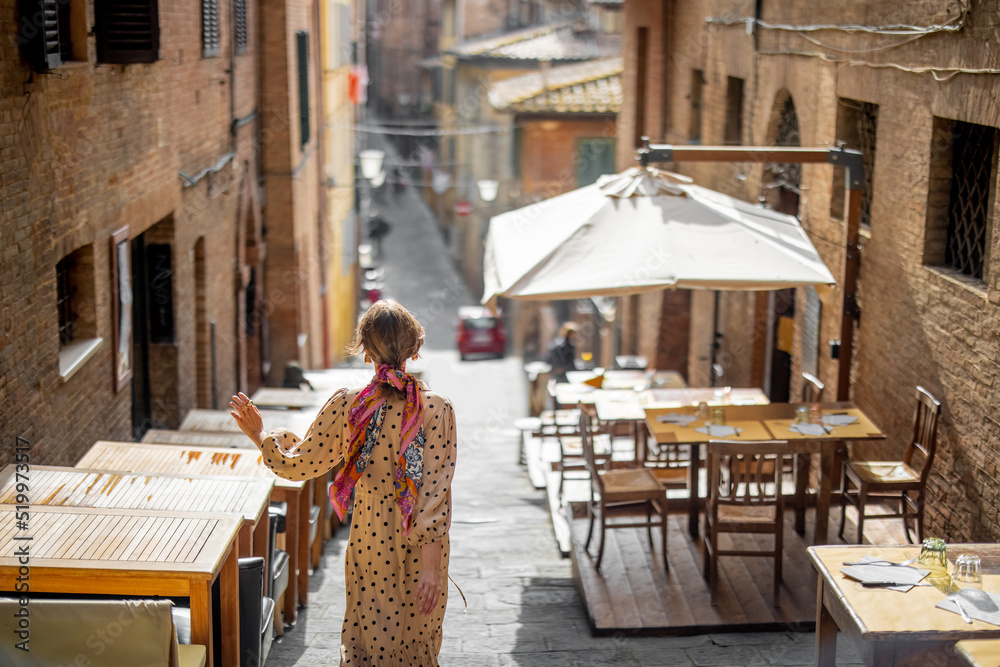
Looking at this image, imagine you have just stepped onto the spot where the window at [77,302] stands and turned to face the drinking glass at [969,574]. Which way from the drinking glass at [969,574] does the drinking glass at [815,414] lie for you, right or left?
left

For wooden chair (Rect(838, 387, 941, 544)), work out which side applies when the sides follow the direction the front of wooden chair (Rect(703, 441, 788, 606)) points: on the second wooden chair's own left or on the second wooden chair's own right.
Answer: on the second wooden chair's own right

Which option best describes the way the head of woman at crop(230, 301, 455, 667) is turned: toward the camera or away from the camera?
away from the camera

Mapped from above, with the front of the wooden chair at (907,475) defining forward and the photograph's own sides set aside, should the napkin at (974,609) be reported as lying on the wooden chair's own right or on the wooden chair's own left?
on the wooden chair's own left

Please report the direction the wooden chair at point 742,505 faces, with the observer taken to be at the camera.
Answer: facing away from the viewer

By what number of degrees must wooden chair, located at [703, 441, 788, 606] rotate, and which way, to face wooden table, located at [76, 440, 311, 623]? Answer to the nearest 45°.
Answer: approximately 135° to its left

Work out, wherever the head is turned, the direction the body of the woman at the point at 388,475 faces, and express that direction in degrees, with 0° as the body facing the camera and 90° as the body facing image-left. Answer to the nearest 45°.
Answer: approximately 180°

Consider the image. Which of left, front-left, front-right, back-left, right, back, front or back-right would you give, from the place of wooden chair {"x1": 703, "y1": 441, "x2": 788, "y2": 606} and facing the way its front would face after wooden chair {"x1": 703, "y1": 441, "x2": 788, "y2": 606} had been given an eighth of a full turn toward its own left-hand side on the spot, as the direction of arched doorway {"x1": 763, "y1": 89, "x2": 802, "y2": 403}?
front-right

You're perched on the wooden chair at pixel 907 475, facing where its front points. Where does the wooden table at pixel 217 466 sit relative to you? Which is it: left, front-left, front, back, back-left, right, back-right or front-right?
front-left

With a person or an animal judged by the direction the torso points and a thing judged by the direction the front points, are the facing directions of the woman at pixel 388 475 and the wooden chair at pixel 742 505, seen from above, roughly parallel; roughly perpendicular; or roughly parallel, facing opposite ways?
roughly parallel

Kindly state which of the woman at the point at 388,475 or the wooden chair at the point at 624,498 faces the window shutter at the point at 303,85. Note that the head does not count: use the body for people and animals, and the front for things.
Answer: the woman

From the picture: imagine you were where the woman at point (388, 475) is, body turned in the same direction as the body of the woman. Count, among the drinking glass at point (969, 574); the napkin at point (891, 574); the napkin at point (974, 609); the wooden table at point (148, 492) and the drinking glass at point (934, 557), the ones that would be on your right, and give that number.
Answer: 4

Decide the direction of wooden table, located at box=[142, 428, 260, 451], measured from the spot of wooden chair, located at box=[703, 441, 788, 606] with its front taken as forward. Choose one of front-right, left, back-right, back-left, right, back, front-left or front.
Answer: left

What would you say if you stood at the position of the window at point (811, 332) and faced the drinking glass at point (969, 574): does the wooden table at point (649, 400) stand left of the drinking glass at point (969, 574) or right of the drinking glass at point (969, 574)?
right

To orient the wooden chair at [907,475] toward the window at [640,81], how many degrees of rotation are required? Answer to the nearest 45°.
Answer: approximately 90° to its right

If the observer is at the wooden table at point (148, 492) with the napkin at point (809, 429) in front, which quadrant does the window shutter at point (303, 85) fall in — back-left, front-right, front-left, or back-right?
front-left

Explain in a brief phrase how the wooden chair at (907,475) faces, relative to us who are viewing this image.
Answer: facing to the left of the viewer

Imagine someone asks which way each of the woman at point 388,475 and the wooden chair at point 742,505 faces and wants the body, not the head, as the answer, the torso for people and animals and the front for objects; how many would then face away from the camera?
2

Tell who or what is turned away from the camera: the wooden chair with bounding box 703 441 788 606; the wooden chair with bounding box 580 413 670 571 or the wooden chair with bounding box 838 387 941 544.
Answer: the wooden chair with bounding box 703 441 788 606
